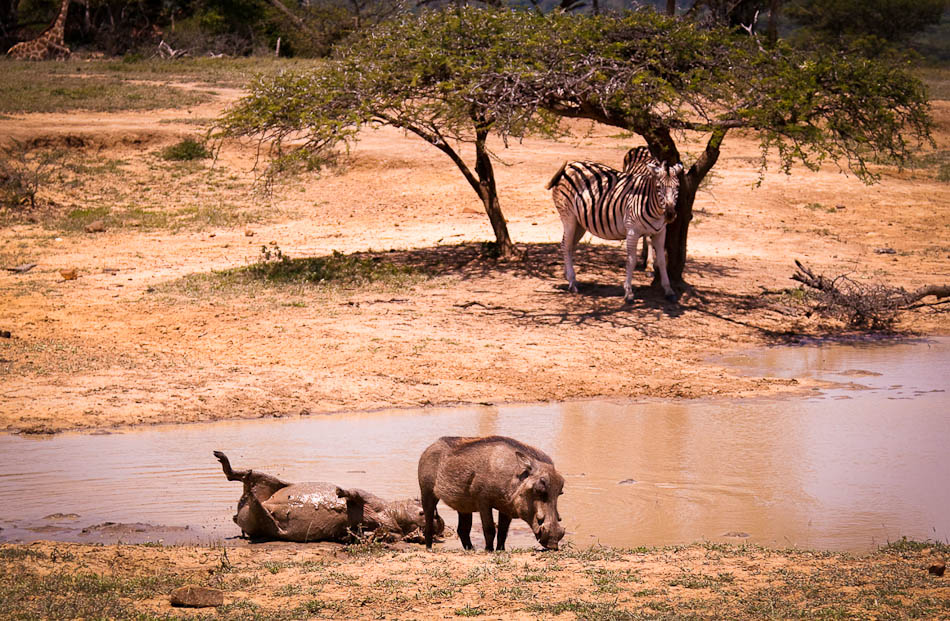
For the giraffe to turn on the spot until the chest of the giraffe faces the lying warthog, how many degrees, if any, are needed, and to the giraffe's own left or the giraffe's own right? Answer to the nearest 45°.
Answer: approximately 90° to the giraffe's own right

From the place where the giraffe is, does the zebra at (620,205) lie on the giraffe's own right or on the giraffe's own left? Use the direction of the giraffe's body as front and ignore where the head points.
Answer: on the giraffe's own right

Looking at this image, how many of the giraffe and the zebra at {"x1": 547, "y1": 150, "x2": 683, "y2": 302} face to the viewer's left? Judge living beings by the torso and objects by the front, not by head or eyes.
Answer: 0

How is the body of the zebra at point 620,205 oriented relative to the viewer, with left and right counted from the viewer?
facing the viewer and to the right of the viewer

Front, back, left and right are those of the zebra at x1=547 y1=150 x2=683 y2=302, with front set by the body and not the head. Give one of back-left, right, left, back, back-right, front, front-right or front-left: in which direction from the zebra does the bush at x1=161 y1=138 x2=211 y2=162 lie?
back

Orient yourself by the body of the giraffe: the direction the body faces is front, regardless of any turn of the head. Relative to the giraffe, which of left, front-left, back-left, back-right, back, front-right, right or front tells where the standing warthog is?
right

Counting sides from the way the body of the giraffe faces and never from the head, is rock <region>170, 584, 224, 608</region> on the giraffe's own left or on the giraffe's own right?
on the giraffe's own right

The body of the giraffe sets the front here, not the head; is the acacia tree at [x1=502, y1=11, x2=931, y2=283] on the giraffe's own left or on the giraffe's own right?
on the giraffe's own right

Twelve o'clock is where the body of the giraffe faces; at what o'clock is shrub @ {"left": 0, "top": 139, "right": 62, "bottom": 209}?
The shrub is roughly at 3 o'clock from the giraffe.

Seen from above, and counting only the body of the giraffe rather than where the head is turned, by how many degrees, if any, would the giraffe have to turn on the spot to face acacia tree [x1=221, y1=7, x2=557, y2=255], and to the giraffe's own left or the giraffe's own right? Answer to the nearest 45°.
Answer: approximately 90° to the giraffe's own right

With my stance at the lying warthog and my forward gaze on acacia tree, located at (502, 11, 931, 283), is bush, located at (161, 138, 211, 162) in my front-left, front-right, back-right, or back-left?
front-left

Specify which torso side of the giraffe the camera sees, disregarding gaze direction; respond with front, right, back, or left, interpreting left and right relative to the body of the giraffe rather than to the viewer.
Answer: right

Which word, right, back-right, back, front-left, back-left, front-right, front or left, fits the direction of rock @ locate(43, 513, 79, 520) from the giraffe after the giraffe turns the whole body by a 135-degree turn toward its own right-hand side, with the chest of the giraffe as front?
front-left

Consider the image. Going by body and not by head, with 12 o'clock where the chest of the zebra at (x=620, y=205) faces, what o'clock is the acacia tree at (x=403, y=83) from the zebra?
The acacia tree is roughly at 5 o'clock from the zebra.
